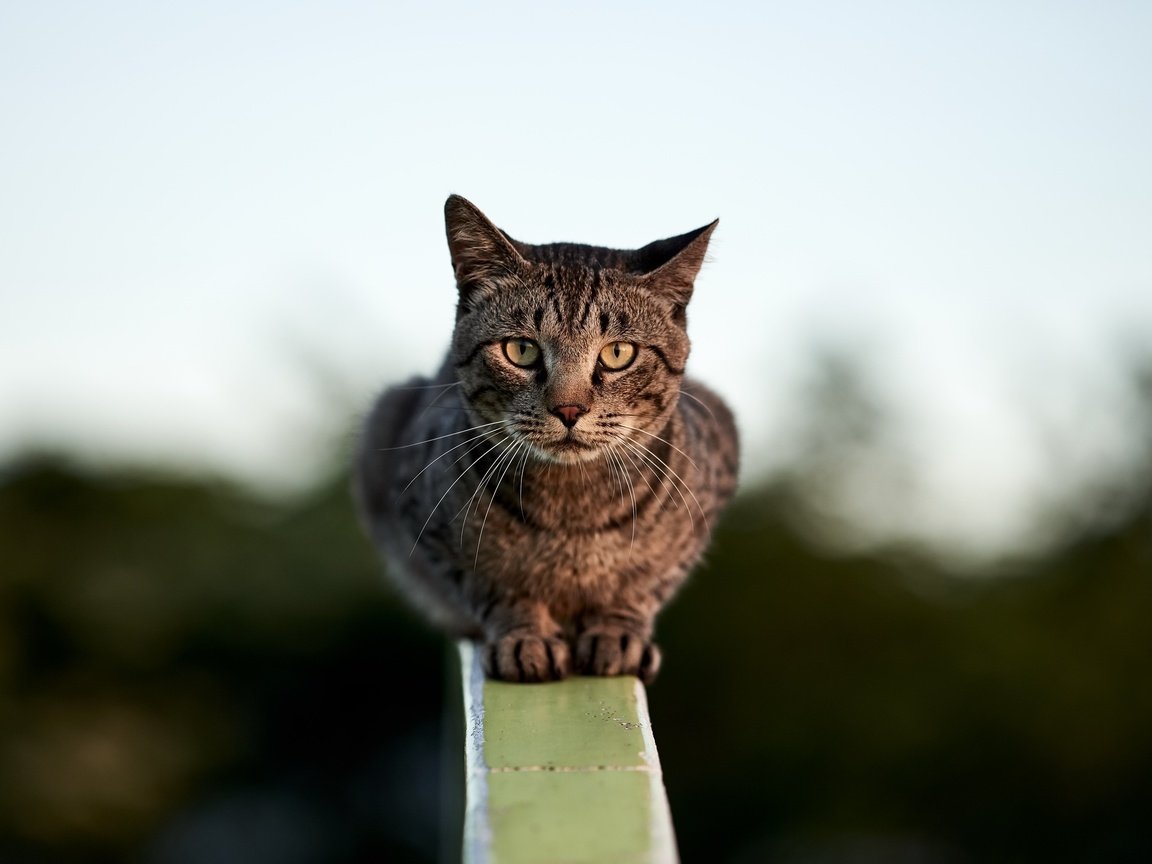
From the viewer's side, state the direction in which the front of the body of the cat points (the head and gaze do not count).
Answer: toward the camera
